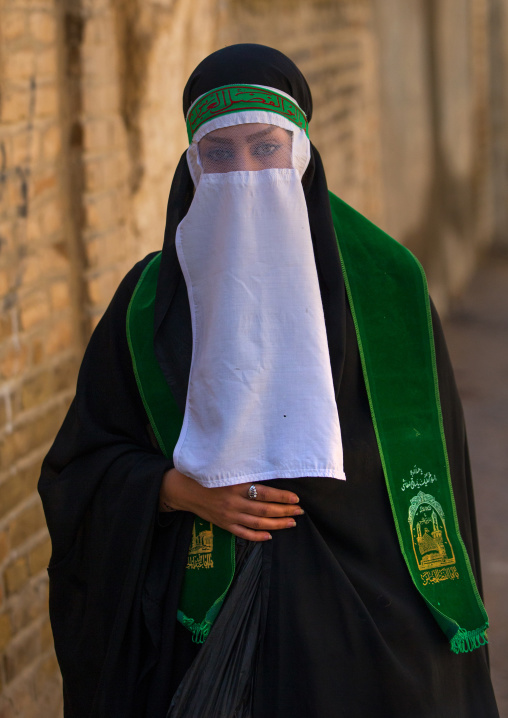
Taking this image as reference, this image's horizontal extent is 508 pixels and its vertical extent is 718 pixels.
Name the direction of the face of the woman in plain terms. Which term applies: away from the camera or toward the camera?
toward the camera

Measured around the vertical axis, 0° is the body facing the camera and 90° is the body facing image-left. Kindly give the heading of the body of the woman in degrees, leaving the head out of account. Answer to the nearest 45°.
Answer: approximately 0°
